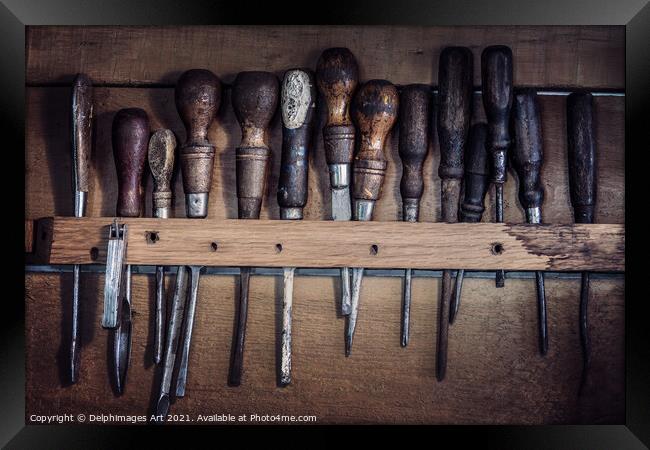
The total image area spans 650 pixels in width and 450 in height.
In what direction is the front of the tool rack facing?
toward the camera
